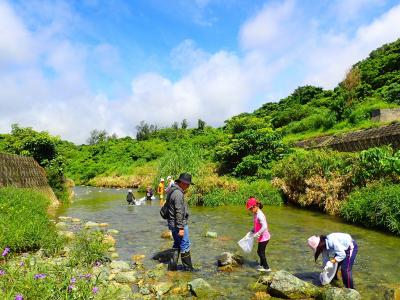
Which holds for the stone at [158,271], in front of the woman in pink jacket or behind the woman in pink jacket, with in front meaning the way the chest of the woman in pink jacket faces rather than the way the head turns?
in front

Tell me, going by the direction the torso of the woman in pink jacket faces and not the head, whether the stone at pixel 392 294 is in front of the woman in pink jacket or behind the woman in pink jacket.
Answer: behind

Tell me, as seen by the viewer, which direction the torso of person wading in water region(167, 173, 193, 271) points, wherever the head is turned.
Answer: to the viewer's right

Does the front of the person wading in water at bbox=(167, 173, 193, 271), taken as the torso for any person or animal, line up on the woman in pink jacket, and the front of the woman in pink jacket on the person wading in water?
yes

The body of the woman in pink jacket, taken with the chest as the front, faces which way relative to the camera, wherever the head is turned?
to the viewer's left

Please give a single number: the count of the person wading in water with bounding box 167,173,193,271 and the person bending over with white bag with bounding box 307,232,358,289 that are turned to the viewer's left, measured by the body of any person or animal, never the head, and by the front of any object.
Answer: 1

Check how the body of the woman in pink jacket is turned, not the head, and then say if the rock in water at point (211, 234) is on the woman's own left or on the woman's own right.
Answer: on the woman's own right

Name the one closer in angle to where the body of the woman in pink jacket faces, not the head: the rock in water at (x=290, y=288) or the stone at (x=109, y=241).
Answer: the stone

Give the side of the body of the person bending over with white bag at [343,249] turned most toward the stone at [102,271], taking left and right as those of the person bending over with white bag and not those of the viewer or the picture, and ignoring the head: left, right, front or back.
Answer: front

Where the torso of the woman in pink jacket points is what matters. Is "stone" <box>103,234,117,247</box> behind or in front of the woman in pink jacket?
in front

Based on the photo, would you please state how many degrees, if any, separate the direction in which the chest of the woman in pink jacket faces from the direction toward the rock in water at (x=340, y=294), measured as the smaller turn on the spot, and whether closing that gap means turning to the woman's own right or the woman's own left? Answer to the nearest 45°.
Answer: approximately 135° to the woman's own left

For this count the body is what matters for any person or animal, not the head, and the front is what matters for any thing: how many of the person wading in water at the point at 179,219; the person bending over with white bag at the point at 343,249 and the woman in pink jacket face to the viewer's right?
1

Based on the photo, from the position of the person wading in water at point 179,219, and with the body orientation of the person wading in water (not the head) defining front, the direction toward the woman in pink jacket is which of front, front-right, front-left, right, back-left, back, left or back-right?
front

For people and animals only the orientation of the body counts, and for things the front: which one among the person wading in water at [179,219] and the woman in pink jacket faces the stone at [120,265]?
the woman in pink jacket

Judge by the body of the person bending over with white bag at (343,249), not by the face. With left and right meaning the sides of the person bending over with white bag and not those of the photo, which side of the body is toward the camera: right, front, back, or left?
left
